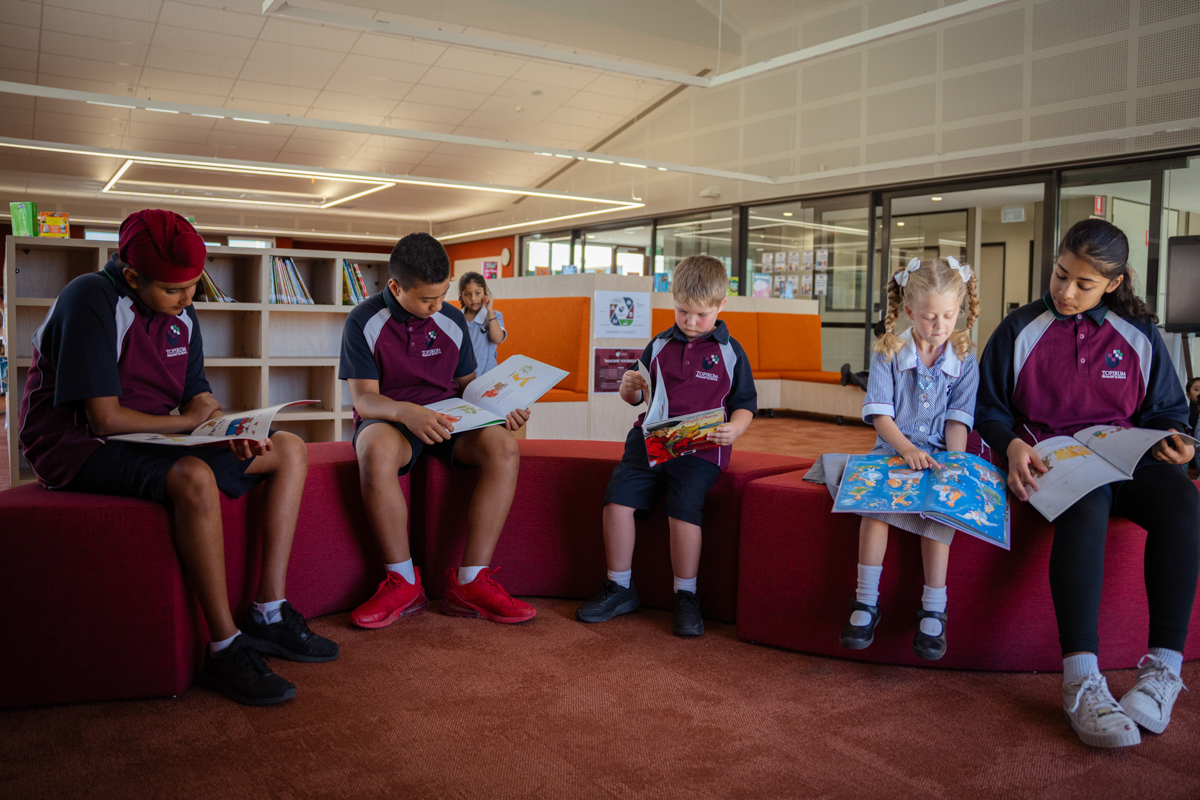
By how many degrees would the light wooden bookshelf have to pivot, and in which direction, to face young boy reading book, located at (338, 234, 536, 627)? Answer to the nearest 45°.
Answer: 0° — it already faces them

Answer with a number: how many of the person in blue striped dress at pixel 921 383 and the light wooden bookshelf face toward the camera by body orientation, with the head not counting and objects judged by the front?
2

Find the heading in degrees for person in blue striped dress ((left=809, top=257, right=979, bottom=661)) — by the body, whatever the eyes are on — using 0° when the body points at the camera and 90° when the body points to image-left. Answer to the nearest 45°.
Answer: approximately 0°

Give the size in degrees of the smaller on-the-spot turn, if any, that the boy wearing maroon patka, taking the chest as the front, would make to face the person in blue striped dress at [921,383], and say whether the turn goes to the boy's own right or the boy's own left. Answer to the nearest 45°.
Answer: approximately 45° to the boy's own left

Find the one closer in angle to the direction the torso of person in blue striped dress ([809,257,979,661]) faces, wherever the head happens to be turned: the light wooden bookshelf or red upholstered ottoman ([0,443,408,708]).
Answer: the red upholstered ottoman

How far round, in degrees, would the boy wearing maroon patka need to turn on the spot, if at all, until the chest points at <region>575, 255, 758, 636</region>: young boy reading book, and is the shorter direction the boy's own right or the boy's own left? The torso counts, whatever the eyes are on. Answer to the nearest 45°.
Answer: approximately 45° to the boy's own left

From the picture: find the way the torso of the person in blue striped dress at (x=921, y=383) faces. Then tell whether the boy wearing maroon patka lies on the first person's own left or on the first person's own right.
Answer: on the first person's own right

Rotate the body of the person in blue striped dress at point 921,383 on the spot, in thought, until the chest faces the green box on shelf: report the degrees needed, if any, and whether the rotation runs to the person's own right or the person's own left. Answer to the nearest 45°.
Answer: approximately 90° to the person's own right

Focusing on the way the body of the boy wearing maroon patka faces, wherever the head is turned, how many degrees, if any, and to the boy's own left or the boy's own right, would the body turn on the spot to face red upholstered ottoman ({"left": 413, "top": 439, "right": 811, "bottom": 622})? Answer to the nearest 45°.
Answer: approximately 45° to the boy's own left

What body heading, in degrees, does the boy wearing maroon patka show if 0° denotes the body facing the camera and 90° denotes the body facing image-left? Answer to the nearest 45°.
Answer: approximately 315°

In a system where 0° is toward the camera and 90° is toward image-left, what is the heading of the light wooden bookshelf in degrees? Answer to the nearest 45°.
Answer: approximately 0°
